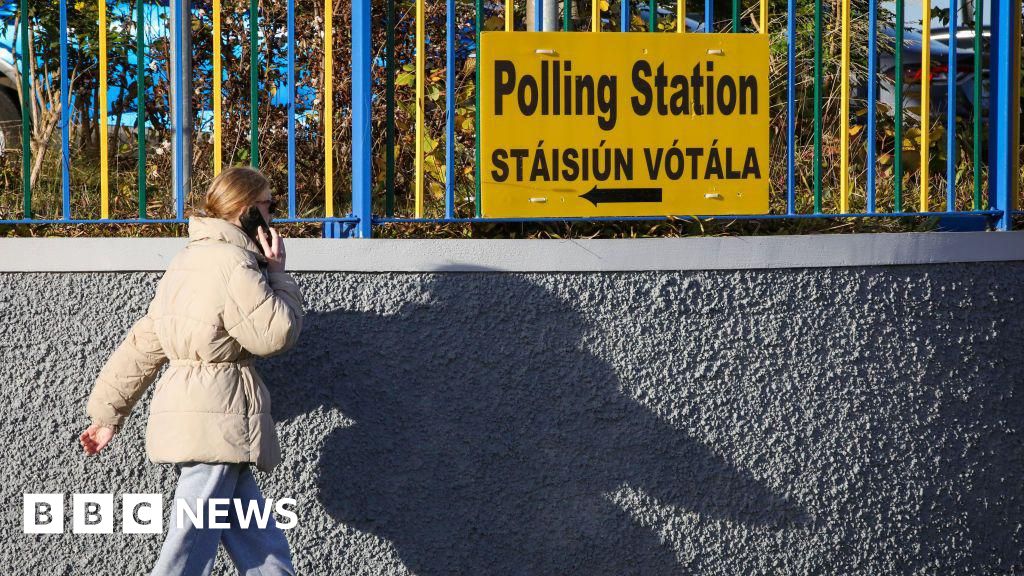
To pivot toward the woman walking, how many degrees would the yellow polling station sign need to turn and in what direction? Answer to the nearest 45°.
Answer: approximately 45° to its right

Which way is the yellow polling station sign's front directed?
toward the camera
